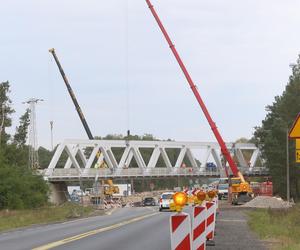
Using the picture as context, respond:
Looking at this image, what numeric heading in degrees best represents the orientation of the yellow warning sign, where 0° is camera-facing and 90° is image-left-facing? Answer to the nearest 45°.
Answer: approximately 0°
